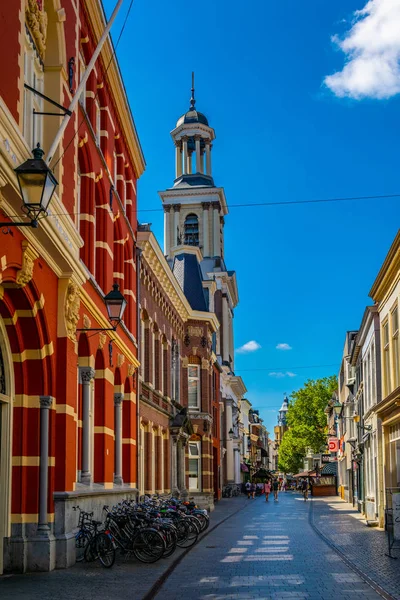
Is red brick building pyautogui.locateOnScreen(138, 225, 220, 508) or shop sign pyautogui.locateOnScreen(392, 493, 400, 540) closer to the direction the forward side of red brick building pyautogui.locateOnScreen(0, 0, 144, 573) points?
the shop sign

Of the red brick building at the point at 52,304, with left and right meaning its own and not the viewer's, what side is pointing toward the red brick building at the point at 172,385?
left

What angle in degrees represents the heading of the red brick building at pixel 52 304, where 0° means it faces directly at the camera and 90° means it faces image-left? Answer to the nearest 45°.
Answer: approximately 270°

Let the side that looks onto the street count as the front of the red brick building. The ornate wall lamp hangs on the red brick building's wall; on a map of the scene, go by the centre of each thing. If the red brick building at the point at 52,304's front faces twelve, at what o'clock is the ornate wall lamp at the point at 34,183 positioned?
The ornate wall lamp is roughly at 3 o'clock from the red brick building.
